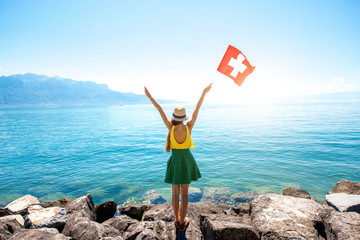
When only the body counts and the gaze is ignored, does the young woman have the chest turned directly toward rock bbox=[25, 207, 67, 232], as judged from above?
no

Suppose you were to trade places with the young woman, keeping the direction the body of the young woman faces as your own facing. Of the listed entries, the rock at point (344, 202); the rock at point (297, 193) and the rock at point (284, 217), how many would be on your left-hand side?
0

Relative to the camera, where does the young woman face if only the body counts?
away from the camera

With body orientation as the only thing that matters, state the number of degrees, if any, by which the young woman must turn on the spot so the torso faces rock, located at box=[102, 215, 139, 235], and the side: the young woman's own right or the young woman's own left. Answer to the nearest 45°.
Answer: approximately 45° to the young woman's own left

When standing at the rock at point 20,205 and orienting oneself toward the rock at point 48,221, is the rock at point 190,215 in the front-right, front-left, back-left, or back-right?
front-left

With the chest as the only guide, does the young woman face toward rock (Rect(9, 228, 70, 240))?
no

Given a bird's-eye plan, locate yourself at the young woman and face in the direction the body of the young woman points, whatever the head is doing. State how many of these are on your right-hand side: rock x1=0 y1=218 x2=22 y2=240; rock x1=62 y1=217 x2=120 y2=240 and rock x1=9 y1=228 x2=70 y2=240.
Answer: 0

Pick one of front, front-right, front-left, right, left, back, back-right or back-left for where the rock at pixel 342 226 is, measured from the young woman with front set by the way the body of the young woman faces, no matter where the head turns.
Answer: right

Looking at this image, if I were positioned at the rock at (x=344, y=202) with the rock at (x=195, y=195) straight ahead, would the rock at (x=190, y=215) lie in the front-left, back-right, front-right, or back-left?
front-left

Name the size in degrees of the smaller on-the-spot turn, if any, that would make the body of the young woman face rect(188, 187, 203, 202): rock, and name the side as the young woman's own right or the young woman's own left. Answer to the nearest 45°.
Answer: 0° — they already face it

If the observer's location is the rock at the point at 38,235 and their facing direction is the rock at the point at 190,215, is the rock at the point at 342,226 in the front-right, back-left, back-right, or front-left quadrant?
front-right

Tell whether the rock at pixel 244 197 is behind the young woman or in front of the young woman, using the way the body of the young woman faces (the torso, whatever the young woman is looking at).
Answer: in front

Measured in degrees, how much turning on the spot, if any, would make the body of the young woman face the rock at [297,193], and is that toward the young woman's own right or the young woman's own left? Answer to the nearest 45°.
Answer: approximately 45° to the young woman's own right

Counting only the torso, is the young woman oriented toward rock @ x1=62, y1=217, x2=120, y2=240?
no

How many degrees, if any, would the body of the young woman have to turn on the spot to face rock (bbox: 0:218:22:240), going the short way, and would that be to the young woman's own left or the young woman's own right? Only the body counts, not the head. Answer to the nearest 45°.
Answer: approximately 90° to the young woman's own left

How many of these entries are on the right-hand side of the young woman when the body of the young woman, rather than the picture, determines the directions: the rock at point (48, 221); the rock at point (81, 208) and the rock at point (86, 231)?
0

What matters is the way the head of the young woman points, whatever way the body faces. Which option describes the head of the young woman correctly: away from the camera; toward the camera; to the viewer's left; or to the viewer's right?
away from the camera

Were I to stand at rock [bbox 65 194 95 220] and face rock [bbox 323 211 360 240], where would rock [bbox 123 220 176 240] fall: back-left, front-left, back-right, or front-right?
front-right
